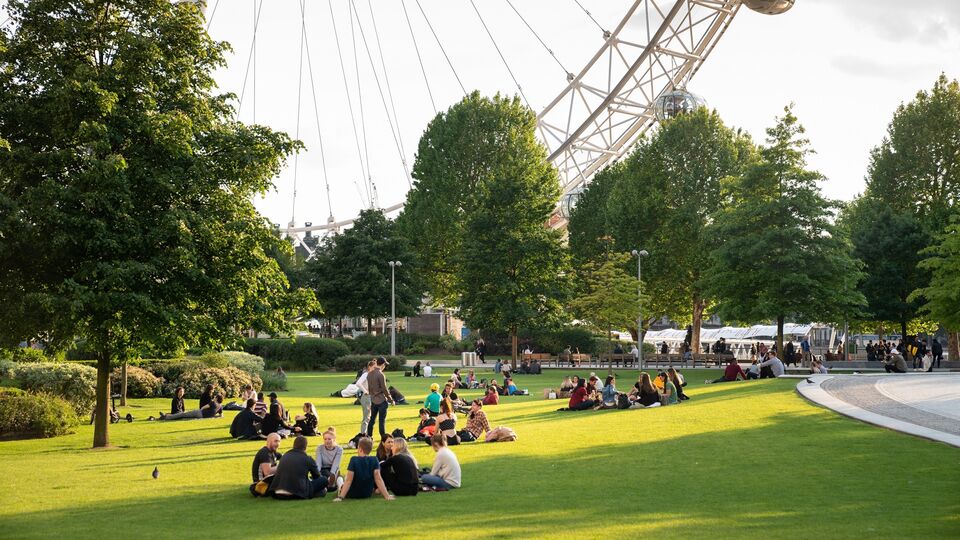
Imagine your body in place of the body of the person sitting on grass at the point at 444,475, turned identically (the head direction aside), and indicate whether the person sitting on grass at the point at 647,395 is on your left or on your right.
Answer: on your right

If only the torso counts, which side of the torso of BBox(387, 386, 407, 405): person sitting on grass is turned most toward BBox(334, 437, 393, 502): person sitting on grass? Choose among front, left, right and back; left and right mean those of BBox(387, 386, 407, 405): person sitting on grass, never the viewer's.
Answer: left

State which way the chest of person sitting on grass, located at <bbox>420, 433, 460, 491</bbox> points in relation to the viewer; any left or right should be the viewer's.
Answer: facing to the left of the viewer

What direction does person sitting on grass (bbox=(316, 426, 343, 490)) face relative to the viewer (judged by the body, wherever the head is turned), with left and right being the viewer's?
facing the viewer

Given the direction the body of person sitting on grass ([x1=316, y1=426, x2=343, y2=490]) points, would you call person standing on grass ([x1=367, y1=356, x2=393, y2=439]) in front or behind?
behind

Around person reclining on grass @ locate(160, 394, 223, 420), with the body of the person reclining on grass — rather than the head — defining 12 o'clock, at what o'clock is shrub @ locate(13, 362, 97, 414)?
The shrub is roughly at 12 o'clock from the person reclining on grass.

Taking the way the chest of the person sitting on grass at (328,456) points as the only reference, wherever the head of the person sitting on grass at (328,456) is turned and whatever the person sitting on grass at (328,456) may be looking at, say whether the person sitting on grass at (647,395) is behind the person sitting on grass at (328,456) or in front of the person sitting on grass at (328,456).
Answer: behind

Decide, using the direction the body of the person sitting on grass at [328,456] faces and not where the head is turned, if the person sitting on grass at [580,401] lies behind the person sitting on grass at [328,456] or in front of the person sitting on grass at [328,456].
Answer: behind

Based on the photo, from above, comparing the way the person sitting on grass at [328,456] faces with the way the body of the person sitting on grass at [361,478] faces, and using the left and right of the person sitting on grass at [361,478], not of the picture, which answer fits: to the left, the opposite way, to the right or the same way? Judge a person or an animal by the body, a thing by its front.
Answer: the opposite way

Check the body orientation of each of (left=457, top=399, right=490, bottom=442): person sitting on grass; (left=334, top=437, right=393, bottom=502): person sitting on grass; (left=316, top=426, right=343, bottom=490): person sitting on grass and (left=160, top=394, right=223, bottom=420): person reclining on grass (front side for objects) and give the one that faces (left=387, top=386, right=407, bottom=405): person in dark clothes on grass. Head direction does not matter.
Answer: (left=334, top=437, right=393, bottom=502): person sitting on grass

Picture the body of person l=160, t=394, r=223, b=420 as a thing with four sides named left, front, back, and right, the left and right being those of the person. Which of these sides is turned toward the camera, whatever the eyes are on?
left

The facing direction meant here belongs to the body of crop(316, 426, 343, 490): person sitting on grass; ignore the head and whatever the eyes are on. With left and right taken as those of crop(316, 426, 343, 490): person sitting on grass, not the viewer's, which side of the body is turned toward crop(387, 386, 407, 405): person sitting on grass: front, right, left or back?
back

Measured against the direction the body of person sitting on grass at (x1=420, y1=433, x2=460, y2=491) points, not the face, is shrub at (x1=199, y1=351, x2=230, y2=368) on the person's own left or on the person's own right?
on the person's own right
